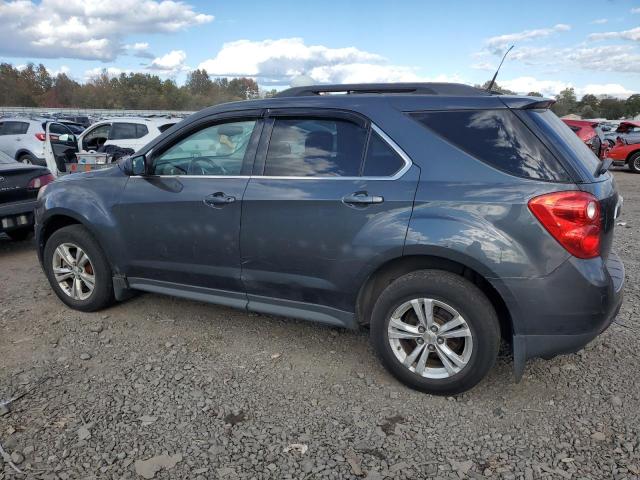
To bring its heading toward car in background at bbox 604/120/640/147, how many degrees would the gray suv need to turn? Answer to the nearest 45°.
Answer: approximately 90° to its right

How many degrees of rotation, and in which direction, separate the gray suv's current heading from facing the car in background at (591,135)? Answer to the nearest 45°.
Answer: approximately 90° to its right

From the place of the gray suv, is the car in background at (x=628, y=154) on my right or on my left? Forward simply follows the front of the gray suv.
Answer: on my right

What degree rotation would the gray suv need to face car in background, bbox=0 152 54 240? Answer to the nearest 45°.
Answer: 0° — it already faces it

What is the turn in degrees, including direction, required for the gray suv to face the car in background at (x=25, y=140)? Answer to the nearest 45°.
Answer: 0° — it already faces it

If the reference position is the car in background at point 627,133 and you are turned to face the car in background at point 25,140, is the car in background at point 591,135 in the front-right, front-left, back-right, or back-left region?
front-left

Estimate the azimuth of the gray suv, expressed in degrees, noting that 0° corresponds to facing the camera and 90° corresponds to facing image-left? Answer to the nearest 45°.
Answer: approximately 135°
